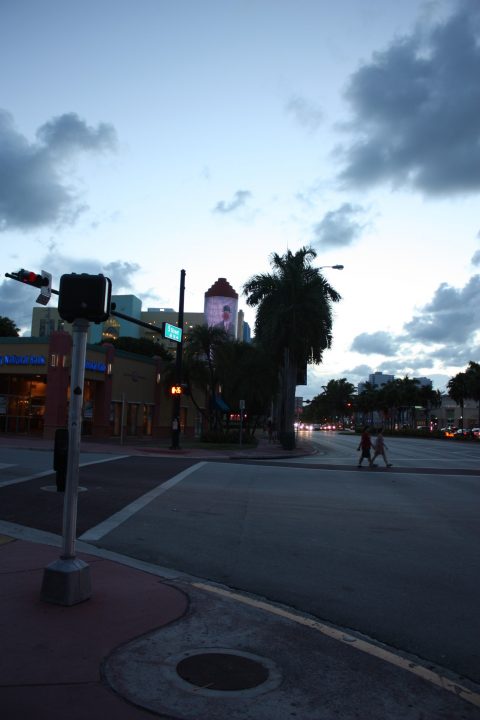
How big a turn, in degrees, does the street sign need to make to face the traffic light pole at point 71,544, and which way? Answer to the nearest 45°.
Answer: approximately 45° to its right

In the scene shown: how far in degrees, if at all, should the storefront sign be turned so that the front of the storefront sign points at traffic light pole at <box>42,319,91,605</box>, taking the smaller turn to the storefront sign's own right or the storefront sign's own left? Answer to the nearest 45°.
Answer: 0° — it already faces it

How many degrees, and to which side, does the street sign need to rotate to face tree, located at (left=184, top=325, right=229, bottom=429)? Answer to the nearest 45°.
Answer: approximately 135° to its left

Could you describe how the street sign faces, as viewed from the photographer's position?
facing the viewer and to the right of the viewer

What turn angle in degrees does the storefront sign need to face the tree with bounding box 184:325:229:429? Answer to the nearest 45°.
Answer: approximately 90° to its left

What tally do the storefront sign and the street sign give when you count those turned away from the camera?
0

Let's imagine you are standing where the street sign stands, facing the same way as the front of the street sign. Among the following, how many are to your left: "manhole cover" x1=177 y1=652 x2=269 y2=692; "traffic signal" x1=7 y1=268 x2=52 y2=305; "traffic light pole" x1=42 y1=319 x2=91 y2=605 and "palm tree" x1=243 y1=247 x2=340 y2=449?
1

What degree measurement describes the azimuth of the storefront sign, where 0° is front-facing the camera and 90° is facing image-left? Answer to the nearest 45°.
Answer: approximately 0°

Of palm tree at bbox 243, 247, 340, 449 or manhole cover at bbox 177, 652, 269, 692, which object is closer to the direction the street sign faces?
the manhole cover

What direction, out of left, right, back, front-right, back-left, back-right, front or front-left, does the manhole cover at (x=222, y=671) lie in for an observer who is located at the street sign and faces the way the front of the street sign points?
front-right

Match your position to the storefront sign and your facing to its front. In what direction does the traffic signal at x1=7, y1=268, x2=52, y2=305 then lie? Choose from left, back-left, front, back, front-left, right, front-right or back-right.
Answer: front

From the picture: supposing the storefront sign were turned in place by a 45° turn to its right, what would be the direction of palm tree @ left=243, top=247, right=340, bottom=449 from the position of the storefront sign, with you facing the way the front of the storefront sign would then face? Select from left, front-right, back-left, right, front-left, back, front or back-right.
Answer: back-left
